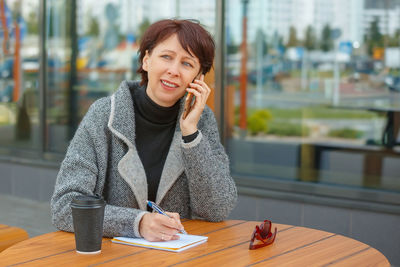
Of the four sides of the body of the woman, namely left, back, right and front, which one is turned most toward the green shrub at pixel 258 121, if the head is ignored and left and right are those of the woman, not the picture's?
back

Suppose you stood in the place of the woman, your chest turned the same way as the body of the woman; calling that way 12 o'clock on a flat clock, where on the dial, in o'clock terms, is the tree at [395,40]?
The tree is roughly at 7 o'clock from the woman.

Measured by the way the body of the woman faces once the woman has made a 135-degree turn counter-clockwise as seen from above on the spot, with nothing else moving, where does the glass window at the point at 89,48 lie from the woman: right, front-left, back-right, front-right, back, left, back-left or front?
front-left

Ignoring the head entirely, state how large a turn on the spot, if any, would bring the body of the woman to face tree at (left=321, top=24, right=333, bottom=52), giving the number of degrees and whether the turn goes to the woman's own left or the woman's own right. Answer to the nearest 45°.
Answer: approximately 180°

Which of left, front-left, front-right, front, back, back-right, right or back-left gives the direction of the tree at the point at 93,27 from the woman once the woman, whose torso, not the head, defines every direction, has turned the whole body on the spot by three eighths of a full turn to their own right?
front-right

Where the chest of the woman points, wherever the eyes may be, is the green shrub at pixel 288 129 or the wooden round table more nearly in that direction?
the wooden round table

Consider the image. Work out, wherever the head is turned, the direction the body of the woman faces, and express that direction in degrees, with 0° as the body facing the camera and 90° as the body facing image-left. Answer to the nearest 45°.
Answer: approximately 0°

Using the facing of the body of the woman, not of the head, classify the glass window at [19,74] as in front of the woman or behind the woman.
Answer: behind

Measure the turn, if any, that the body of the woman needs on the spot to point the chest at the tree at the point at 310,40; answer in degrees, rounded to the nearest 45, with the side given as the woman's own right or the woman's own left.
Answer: approximately 180°

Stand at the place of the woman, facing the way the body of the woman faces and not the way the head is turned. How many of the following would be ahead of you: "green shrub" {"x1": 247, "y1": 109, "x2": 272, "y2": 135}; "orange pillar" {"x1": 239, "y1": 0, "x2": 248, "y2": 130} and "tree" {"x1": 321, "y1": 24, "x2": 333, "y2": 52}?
0

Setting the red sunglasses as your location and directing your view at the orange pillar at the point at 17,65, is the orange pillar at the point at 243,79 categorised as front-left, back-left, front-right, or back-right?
front-right

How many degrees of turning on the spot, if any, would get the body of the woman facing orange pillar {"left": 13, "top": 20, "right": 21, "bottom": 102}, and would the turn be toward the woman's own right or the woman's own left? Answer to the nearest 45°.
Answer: approximately 180°

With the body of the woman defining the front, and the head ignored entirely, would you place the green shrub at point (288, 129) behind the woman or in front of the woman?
behind

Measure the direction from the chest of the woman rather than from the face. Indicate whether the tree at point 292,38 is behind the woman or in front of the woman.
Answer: behind
